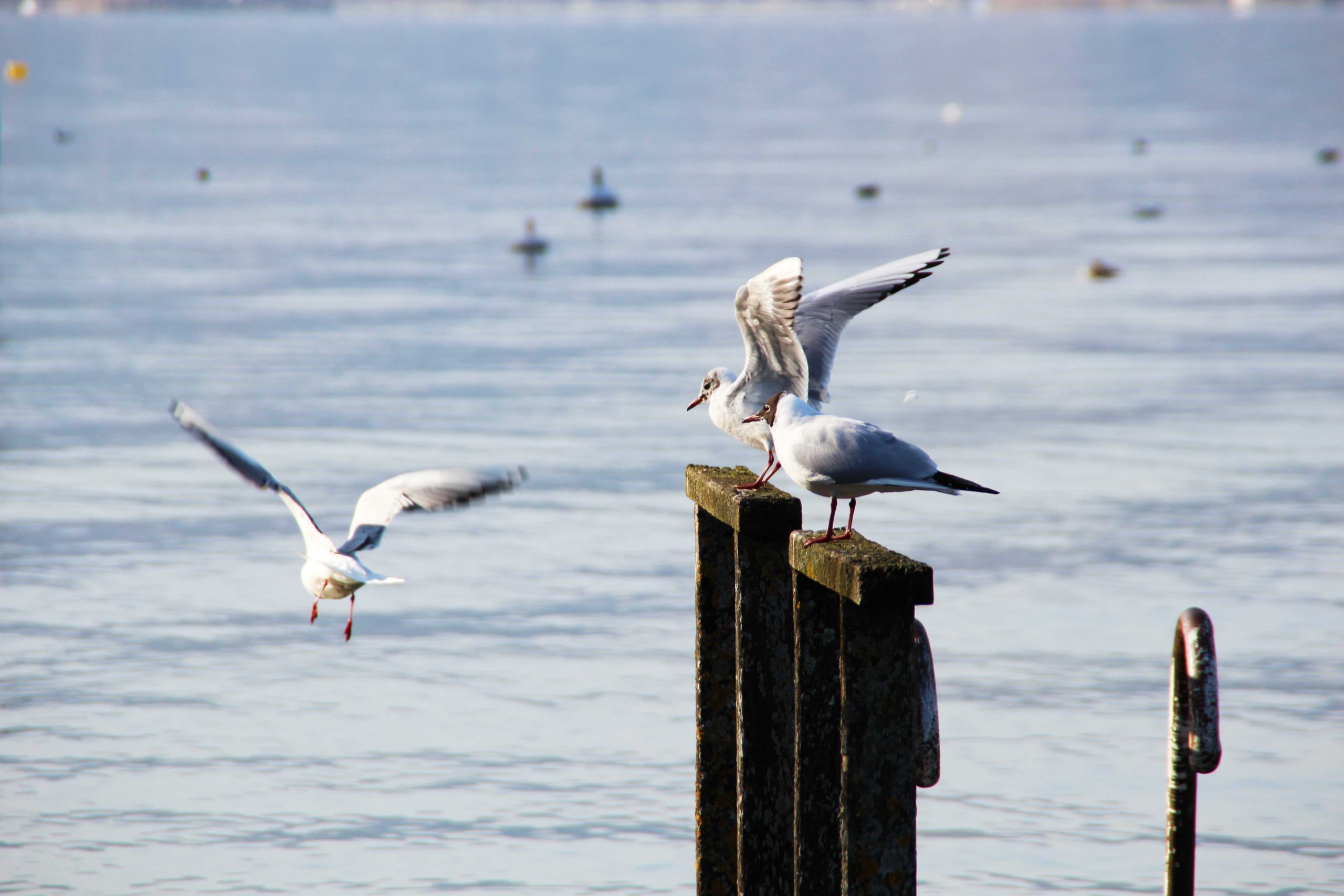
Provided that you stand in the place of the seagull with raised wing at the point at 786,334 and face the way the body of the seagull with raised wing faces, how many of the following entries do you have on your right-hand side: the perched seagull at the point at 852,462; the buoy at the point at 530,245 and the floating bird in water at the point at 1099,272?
2

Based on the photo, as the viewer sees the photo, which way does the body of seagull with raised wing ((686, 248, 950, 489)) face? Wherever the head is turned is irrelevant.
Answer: to the viewer's left

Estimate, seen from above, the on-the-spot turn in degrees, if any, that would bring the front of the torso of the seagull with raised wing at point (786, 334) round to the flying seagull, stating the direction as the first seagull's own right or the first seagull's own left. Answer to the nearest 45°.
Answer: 0° — it already faces it

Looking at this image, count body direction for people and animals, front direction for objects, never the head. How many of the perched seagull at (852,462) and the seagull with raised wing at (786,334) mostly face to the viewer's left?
2

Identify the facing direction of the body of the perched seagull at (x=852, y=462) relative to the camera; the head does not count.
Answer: to the viewer's left

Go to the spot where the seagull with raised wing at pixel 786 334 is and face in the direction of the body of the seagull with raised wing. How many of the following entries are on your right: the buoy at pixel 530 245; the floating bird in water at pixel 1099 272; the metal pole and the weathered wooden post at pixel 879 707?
2

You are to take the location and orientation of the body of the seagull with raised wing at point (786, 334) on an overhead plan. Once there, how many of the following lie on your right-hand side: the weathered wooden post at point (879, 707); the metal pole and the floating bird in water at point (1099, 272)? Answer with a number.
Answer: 1
